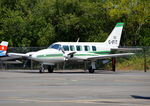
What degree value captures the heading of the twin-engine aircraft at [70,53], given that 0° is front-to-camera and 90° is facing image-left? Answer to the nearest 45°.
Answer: approximately 45°
